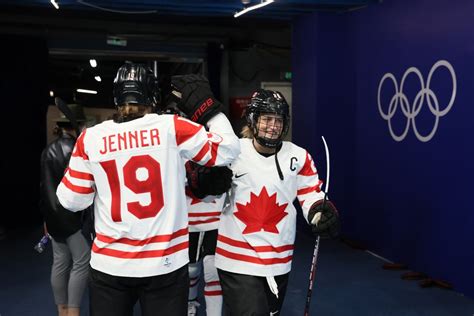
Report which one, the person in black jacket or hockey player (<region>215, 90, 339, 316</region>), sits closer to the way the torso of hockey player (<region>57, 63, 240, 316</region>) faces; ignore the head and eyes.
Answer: the person in black jacket

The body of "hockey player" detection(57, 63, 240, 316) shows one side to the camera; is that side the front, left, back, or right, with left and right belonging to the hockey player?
back

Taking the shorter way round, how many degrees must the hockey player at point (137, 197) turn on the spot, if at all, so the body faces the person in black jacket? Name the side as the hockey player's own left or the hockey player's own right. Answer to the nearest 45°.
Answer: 0° — they already face them

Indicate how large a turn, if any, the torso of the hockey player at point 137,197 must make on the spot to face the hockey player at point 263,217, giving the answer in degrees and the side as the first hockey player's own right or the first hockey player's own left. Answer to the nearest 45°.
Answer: approximately 45° to the first hockey player's own right
